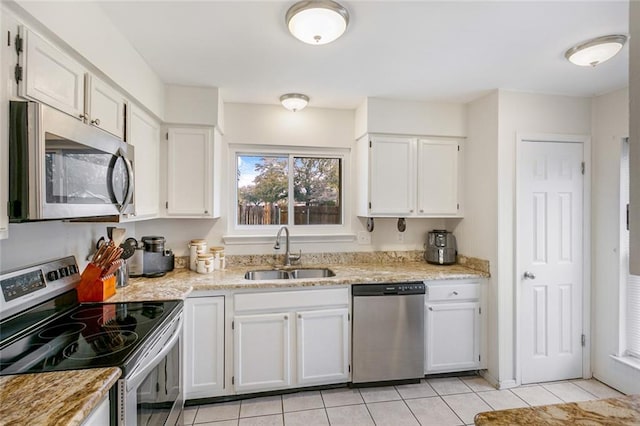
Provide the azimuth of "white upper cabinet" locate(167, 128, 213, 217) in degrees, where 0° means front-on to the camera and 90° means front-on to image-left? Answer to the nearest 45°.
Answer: approximately 0°

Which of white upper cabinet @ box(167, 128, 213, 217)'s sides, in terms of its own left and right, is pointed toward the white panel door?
left

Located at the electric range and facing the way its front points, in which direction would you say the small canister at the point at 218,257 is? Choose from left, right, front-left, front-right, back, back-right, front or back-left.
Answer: left

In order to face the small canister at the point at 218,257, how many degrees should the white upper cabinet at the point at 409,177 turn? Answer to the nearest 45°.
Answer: approximately 90° to its right

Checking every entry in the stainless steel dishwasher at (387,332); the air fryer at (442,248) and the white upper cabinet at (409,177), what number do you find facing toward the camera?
3

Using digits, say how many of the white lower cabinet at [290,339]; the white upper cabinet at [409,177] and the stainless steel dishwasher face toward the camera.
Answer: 3

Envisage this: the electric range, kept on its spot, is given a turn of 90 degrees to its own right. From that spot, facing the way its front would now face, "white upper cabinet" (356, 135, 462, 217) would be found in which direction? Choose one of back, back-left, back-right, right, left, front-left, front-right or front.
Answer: back-left

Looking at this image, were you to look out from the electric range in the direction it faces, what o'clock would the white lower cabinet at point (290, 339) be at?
The white lower cabinet is roughly at 10 o'clock from the electric range.

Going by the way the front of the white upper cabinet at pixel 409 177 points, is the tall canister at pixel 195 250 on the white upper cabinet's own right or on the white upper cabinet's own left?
on the white upper cabinet's own right

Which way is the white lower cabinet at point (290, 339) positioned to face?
toward the camera

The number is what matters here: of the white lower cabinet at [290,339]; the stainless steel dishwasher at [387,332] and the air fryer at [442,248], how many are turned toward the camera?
3

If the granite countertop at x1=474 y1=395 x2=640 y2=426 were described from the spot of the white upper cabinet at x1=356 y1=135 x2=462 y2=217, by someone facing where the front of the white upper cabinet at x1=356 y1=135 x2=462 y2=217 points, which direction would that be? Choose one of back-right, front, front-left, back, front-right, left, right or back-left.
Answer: front

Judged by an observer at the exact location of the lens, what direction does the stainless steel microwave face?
facing the viewer and to the right of the viewer

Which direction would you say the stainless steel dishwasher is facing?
toward the camera
